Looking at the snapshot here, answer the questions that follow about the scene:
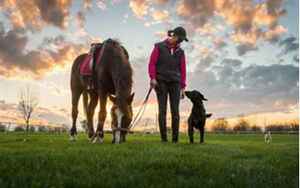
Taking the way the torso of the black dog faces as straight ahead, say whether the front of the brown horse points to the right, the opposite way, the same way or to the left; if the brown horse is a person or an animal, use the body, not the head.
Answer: to the left

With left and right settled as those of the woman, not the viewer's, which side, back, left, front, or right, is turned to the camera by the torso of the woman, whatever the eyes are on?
front

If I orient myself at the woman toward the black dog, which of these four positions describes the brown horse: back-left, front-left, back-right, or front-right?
back-left

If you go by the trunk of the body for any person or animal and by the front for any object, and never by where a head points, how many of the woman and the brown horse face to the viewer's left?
0

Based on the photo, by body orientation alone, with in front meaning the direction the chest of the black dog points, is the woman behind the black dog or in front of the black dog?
in front

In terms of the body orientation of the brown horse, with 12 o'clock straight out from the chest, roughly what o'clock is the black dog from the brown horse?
The black dog is roughly at 10 o'clock from the brown horse.

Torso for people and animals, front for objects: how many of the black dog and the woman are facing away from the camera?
0

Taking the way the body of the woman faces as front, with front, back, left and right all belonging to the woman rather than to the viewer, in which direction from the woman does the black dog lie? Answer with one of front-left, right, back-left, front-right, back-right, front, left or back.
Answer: back-left

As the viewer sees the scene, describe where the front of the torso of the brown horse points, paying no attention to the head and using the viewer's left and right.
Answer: facing the viewer and to the right of the viewer

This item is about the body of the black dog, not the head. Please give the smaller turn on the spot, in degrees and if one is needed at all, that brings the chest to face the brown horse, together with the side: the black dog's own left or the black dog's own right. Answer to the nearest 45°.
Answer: approximately 90° to the black dog's own right
